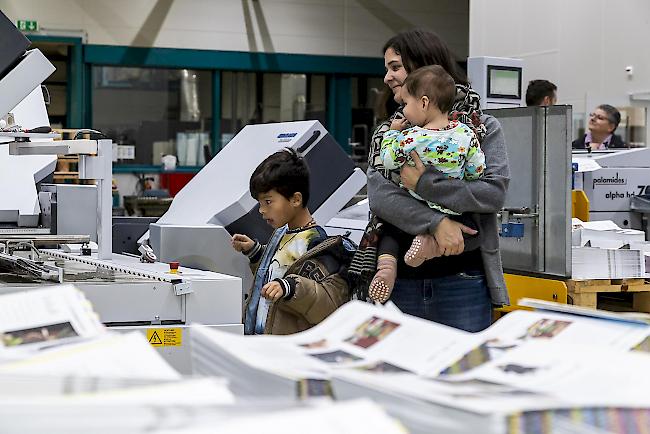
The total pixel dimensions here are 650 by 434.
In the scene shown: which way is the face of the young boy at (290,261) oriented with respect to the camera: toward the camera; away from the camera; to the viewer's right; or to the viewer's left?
to the viewer's left

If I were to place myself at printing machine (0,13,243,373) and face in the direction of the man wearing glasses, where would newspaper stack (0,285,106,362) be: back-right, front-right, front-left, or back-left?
back-right

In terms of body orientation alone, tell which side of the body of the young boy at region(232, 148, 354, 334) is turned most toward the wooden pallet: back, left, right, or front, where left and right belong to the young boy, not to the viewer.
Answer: back

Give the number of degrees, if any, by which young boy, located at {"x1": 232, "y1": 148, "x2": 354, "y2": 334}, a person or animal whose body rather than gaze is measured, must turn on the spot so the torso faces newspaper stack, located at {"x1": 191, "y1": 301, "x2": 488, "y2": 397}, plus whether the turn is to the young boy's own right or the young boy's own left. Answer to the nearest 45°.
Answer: approximately 45° to the young boy's own left

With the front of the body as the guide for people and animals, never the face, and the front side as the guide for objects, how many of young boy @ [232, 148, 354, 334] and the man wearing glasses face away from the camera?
0

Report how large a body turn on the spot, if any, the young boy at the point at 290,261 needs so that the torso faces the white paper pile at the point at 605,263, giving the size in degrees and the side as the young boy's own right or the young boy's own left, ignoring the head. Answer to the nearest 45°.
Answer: approximately 180°

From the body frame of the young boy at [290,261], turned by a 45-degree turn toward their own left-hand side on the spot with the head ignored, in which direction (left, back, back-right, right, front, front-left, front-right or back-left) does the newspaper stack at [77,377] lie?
front

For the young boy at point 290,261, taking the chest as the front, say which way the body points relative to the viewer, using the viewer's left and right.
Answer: facing the viewer and to the left of the viewer

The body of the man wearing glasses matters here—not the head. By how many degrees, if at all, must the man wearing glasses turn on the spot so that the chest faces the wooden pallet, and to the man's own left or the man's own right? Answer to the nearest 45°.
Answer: approximately 45° to the man's own left

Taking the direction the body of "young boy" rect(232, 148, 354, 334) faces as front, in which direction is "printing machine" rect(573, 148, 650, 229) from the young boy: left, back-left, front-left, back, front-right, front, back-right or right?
back
